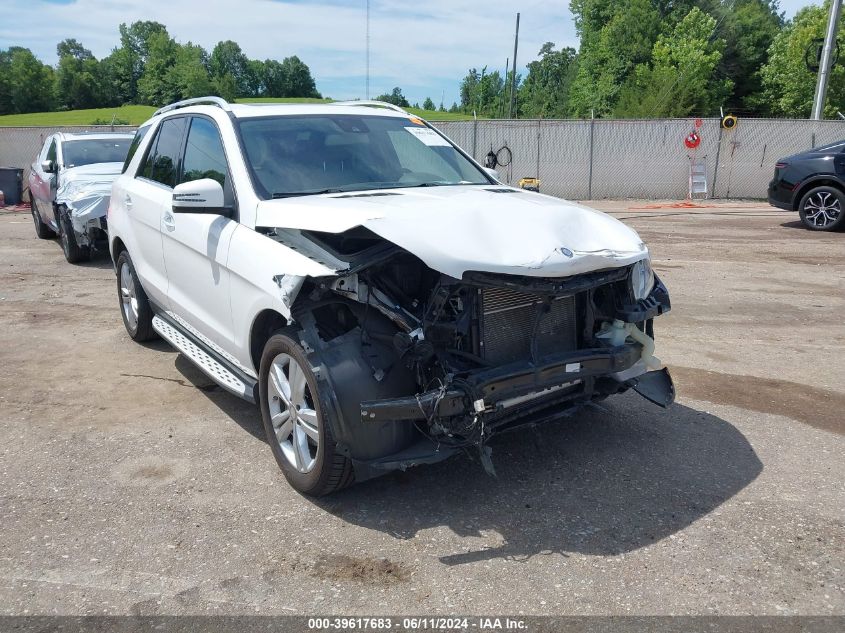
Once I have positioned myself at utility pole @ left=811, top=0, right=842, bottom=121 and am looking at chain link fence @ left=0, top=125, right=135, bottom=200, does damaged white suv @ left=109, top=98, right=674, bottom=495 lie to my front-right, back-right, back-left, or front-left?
front-left

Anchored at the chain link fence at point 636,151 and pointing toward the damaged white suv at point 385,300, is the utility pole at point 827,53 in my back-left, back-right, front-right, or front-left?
back-left

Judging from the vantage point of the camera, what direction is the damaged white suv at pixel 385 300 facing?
facing the viewer and to the right of the viewer

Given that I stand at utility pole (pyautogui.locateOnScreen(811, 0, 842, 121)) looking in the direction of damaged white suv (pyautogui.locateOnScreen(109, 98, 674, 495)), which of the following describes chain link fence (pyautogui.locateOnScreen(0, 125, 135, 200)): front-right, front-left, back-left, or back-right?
front-right

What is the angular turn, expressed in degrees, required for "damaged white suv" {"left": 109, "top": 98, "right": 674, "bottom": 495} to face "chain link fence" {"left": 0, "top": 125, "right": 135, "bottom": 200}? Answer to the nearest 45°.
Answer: approximately 180°

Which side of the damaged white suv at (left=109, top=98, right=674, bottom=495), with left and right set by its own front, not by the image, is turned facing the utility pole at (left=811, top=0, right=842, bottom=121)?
left

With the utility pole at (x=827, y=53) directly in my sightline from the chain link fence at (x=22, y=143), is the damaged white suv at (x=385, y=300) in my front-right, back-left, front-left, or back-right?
front-right

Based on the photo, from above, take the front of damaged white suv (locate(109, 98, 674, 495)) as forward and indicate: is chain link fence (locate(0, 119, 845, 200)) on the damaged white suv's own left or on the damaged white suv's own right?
on the damaged white suv's own left
